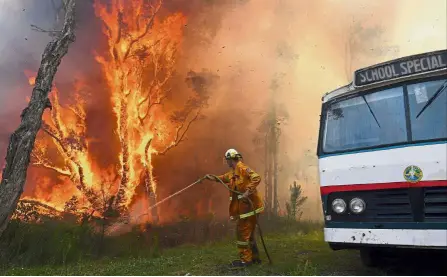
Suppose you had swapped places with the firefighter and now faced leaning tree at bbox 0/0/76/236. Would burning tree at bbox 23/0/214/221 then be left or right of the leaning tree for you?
right

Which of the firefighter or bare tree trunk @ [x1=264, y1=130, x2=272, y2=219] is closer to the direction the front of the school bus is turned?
the firefighter

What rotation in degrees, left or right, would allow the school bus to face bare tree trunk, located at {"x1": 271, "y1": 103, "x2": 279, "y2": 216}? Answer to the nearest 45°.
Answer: approximately 135° to its right

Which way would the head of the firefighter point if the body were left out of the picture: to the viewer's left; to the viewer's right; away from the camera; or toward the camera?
to the viewer's left

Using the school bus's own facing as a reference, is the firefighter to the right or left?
on its right

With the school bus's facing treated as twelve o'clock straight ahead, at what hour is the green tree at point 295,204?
The green tree is roughly at 4 o'clock from the school bus.

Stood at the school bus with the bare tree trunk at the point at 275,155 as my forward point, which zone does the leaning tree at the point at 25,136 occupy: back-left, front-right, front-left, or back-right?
front-left

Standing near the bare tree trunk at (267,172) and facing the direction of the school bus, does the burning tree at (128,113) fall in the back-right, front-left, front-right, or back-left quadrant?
front-right

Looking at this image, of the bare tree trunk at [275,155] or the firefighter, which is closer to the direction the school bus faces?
the firefighter

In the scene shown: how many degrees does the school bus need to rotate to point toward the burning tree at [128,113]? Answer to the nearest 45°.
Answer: approximately 90° to its right

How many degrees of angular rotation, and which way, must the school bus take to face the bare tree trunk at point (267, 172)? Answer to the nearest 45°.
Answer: approximately 135° to its right

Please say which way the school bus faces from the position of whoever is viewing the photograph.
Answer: facing the viewer and to the left of the viewer
